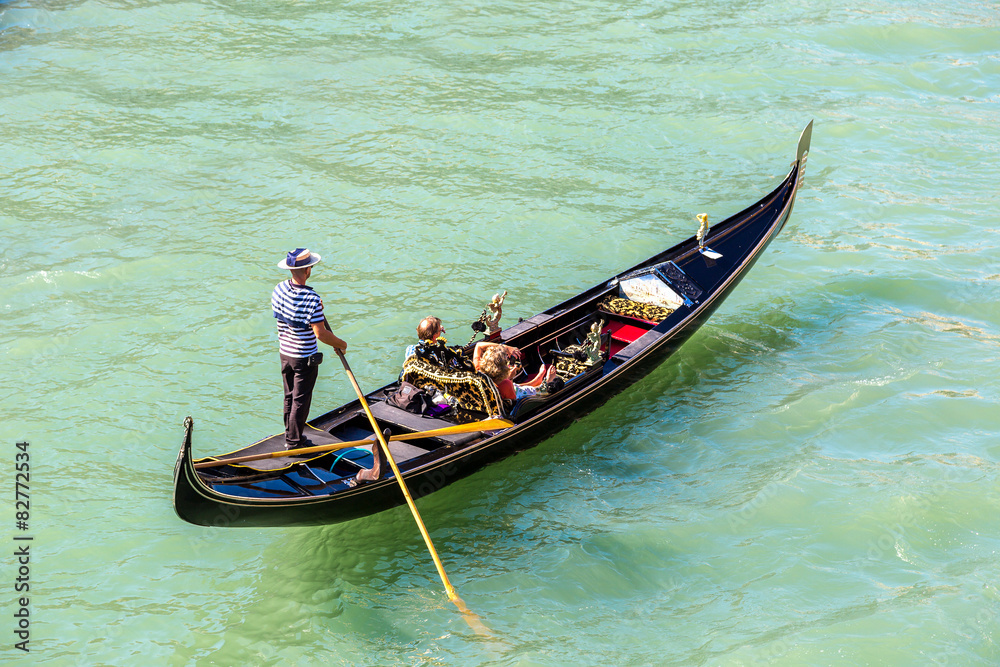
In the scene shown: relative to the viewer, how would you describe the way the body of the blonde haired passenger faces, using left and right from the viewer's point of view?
facing away from the viewer and to the right of the viewer

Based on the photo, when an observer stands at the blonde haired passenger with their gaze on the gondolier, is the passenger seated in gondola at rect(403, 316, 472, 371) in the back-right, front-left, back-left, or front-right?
front-right

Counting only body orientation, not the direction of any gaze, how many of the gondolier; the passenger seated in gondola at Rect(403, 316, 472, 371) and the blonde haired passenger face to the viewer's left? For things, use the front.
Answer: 0

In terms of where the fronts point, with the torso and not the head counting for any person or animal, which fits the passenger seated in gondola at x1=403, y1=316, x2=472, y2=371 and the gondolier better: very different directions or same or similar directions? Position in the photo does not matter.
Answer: same or similar directions

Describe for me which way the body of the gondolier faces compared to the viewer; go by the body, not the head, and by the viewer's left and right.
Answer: facing away from the viewer and to the right of the viewer

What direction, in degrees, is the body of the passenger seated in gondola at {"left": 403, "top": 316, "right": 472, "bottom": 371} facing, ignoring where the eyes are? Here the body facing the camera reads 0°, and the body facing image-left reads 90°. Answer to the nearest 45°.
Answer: approximately 225°

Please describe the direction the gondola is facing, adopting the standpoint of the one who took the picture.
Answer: facing away from the viewer and to the right of the viewer

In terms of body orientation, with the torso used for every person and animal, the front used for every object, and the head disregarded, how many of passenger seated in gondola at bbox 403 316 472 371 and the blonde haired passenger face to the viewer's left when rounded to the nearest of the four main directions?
0

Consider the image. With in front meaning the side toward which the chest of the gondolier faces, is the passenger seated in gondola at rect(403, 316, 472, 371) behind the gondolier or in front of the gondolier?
in front

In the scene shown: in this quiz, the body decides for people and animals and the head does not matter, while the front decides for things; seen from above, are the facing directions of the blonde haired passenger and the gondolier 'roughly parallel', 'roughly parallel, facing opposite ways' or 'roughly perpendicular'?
roughly parallel

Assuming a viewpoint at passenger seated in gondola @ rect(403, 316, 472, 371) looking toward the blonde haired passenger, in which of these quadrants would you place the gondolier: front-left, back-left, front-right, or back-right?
back-right

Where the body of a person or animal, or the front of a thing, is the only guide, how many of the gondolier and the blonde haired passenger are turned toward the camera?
0

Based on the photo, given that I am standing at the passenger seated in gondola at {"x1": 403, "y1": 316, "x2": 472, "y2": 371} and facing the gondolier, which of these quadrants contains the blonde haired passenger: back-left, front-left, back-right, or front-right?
back-left

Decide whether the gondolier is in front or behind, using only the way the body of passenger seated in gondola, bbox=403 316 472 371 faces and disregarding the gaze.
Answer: behind

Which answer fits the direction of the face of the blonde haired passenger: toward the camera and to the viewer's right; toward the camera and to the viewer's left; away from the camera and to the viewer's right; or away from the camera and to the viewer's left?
away from the camera and to the viewer's right
